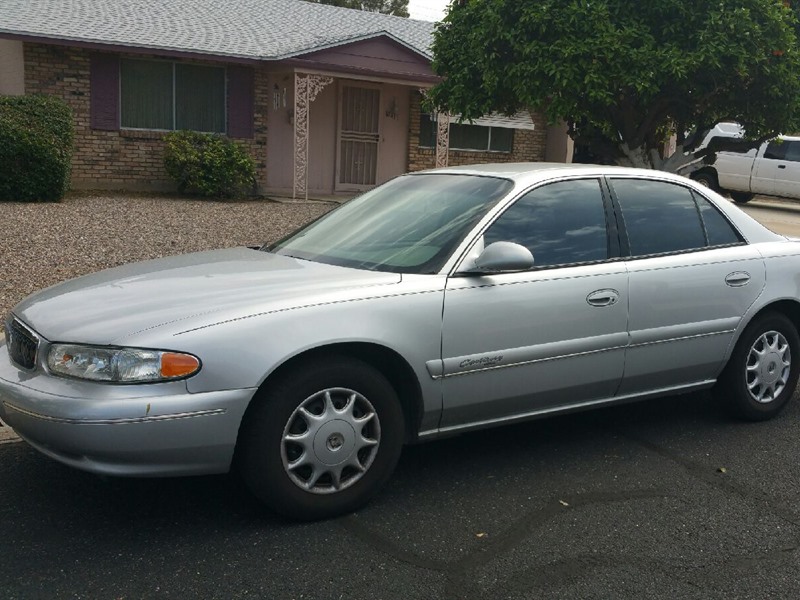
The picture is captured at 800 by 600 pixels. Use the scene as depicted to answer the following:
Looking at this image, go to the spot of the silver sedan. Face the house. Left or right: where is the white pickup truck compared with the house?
right

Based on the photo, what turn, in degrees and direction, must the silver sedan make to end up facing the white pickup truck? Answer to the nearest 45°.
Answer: approximately 180°

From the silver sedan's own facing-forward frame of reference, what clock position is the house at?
The house is roughly at 4 o'clock from the silver sedan.

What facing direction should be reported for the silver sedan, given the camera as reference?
facing the viewer and to the left of the viewer

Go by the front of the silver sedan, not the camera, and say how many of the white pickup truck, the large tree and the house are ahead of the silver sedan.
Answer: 0

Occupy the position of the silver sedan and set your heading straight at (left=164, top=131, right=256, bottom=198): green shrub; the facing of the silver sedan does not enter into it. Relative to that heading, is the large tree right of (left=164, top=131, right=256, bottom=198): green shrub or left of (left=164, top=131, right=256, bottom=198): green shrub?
right

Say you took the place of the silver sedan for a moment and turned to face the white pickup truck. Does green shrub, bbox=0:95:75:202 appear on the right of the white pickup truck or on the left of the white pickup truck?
left

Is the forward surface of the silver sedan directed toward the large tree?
no

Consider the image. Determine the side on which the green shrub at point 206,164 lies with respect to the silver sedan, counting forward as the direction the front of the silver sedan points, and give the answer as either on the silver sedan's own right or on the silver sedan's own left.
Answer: on the silver sedan's own right

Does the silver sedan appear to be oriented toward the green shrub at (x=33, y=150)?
no
